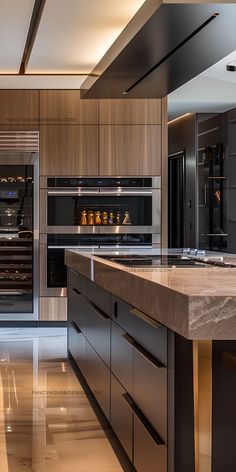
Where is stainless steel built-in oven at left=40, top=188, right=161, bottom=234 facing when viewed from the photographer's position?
facing the viewer

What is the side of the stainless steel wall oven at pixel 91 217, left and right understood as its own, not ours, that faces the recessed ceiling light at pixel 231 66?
left

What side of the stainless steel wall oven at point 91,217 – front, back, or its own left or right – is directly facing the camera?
front

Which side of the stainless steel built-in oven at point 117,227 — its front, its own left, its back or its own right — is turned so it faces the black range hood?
front

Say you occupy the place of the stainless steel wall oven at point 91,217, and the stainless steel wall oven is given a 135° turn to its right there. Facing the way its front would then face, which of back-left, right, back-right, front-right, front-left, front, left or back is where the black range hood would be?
back-left

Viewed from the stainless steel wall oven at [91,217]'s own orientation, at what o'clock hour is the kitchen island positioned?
The kitchen island is roughly at 12 o'clock from the stainless steel wall oven.

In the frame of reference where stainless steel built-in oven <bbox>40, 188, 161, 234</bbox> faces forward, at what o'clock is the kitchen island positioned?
The kitchen island is roughly at 12 o'clock from the stainless steel built-in oven.
